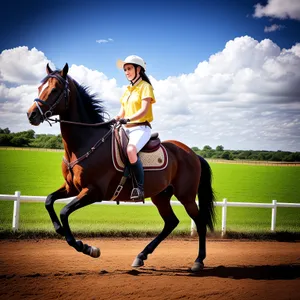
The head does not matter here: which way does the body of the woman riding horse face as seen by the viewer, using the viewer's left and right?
facing the viewer and to the left of the viewer
